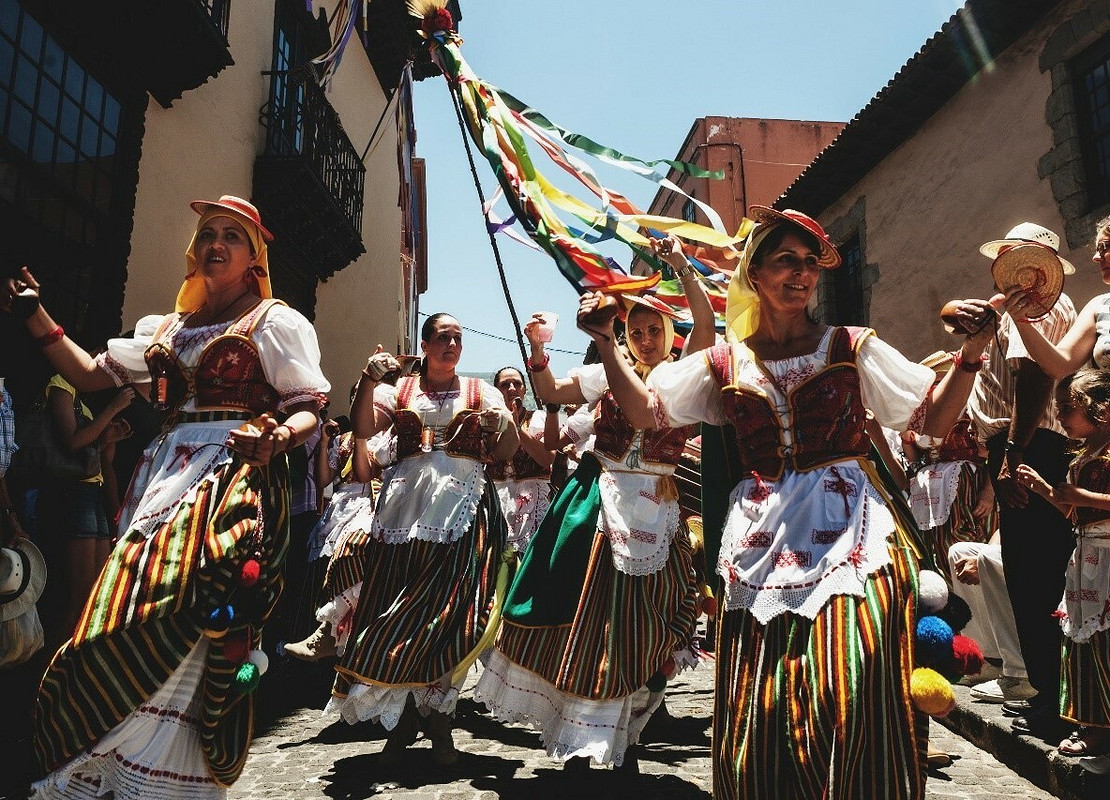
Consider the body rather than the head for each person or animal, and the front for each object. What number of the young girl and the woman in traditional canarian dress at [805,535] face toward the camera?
1

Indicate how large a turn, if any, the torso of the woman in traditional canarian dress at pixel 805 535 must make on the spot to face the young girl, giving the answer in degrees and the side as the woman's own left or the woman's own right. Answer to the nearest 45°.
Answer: approximately 135° to the woman's own left

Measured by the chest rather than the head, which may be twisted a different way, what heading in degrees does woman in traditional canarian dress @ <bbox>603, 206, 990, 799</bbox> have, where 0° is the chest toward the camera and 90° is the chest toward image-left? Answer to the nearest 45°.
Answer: approximately 0°

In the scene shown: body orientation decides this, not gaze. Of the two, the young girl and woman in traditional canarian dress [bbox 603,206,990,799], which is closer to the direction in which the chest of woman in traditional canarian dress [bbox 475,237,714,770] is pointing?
the woman in traditional canarian dress

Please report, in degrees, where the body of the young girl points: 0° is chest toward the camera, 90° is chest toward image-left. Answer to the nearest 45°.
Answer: approximately 90°

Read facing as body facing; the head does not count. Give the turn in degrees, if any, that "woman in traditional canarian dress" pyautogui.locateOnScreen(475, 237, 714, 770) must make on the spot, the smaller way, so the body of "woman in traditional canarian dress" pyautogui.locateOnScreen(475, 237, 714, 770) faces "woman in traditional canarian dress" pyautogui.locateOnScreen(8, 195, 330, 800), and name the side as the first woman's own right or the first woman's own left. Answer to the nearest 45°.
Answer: approximately 45° to the first woman's own right

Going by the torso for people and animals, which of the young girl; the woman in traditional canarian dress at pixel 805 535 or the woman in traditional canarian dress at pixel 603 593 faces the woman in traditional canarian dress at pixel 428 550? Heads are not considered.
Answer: the young girl
